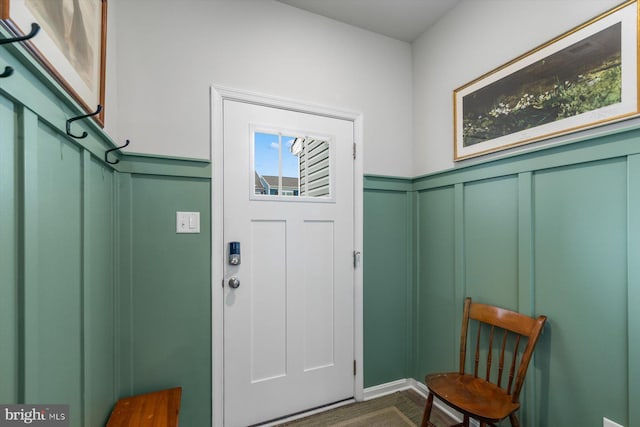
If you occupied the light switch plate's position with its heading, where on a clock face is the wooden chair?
The wooden chair is roughly at 10 o'clock from the light switch plate.

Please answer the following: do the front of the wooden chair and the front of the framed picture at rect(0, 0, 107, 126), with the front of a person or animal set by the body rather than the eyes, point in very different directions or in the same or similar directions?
very different directions

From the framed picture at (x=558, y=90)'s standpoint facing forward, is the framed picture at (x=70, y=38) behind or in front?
in front

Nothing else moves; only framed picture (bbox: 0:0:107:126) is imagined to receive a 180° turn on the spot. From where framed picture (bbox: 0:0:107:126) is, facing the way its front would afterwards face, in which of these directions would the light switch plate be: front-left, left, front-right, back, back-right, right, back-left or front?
right

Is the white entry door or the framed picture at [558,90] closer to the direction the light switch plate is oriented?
the framed picture

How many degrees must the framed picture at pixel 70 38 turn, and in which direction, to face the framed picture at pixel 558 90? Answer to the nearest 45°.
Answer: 0° — it already faces it

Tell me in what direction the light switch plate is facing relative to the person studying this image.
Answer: facing the viewer

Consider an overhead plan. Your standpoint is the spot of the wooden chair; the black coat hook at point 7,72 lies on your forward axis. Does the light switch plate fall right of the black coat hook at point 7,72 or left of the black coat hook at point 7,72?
right

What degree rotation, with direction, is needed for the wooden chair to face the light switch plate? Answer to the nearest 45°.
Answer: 0° — it already faces it

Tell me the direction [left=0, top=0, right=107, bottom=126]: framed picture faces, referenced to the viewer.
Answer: facing the viewer and to the right of the viewer

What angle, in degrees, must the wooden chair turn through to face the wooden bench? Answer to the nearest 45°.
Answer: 0° — it already faces it

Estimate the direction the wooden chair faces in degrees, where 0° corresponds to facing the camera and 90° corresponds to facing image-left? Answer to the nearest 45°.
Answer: approximately 45°

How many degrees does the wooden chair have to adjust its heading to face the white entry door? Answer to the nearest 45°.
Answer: approximately 45° to its right

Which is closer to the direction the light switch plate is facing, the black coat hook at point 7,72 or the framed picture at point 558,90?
the black coat hook

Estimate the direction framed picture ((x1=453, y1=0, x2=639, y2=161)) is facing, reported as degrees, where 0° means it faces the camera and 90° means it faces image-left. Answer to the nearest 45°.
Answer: approximately 45°

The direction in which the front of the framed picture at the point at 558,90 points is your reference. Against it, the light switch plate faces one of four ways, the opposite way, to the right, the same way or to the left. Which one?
to the left

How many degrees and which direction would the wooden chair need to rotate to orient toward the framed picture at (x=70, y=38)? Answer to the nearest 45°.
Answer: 0° — it already faces it

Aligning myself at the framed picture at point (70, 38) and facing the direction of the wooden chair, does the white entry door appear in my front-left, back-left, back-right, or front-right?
front-left
